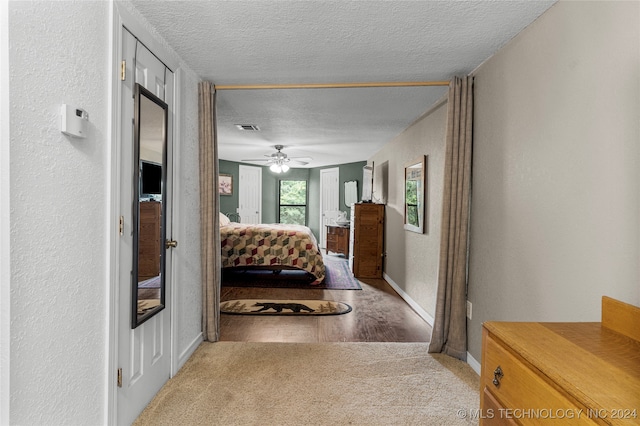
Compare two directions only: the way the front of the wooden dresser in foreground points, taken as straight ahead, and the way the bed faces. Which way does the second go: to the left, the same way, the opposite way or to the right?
the opposite way

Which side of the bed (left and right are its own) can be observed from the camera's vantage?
right

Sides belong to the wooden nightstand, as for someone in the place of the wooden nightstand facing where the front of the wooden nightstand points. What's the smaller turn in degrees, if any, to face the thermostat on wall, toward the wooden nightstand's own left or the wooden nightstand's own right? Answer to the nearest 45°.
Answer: approximately 45° to the wooden nightstand's own left

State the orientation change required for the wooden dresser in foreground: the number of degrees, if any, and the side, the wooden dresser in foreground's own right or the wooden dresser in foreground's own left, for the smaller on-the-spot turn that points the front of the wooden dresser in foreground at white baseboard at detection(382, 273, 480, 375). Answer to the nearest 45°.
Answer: approximately 90° to the wooden dresser in foreground's own right

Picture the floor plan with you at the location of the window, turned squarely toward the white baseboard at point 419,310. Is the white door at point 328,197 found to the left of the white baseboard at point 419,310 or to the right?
left

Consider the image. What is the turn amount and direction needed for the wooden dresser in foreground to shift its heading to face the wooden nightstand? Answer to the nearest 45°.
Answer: approximately 90° to its right

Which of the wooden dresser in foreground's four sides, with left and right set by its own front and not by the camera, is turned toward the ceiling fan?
right

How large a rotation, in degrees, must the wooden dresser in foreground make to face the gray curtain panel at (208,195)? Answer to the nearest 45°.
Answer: approximately 45° to its right

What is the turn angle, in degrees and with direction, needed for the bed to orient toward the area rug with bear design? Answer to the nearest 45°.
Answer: approximately 90° to its right
